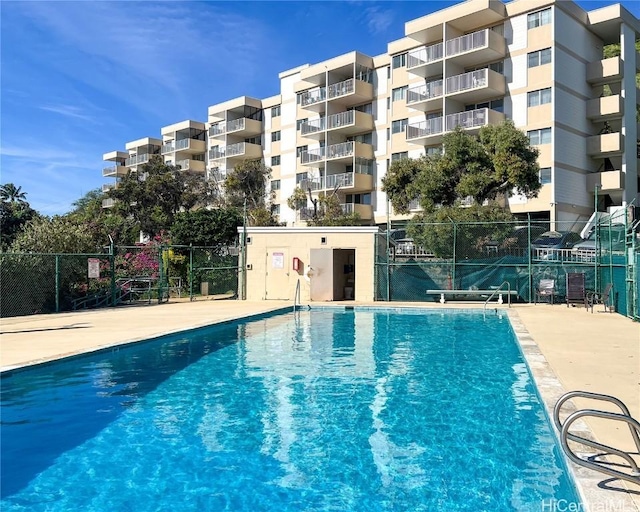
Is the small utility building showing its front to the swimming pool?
yes

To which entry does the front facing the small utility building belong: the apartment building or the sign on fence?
the apartment building

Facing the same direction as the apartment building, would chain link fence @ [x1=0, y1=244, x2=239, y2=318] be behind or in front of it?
in front

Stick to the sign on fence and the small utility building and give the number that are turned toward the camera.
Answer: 2

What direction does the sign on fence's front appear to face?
toward the camera

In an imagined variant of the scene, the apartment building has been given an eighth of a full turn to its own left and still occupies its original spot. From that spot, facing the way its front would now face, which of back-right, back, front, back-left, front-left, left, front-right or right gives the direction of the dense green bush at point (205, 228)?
right

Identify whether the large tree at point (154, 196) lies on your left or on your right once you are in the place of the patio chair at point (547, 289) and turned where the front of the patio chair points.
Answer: on your right

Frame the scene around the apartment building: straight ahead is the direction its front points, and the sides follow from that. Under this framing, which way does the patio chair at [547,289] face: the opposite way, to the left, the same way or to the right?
the same way

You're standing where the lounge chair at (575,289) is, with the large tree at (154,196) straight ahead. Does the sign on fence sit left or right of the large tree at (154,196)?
left

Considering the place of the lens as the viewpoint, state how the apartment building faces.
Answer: facing the viewer and to the left of the viewer
